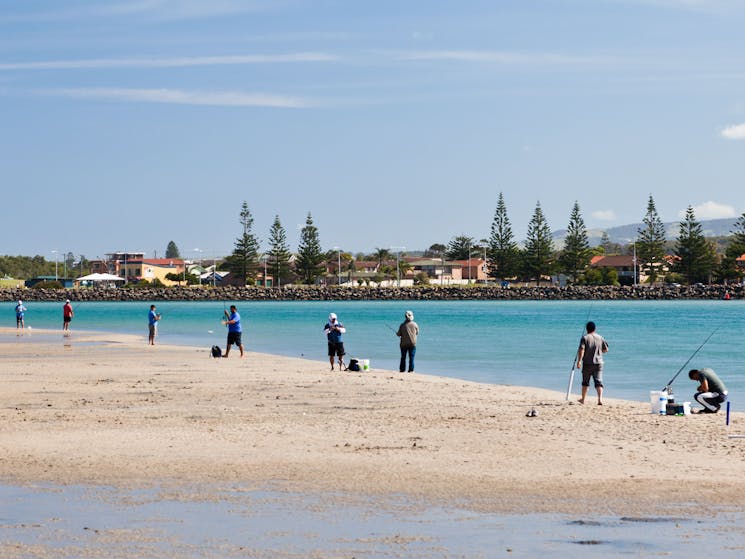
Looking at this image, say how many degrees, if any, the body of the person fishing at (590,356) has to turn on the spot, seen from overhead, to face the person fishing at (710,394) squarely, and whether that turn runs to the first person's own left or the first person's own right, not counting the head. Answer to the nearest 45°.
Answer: approximately 90° to the first person's own right

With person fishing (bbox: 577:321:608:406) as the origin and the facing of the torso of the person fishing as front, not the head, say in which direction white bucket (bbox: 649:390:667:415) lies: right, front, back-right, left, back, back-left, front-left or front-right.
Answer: back-right

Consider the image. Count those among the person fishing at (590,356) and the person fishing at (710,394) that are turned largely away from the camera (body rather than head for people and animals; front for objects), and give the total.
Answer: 1

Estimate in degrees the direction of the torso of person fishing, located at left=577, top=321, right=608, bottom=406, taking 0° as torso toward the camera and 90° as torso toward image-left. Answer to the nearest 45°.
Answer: approximately 180°

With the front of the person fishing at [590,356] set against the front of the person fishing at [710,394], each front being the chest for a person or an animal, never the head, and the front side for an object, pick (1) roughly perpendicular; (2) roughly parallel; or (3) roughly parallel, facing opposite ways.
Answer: roughly perpendicular

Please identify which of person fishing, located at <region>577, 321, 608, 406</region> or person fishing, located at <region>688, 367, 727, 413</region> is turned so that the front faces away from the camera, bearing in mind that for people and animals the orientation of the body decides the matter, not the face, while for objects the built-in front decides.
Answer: person fishing, located at <region>577, 321, 608, 406</region>

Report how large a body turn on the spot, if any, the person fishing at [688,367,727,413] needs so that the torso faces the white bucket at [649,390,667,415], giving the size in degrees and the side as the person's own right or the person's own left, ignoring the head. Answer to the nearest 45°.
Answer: approximately 45° to the person's own left

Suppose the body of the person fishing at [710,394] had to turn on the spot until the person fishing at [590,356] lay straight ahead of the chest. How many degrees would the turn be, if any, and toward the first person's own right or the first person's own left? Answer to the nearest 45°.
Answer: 0° — they already face them

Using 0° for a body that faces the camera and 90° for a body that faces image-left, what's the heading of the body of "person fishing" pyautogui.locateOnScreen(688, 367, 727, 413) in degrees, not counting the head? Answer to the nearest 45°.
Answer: approximately 90°
